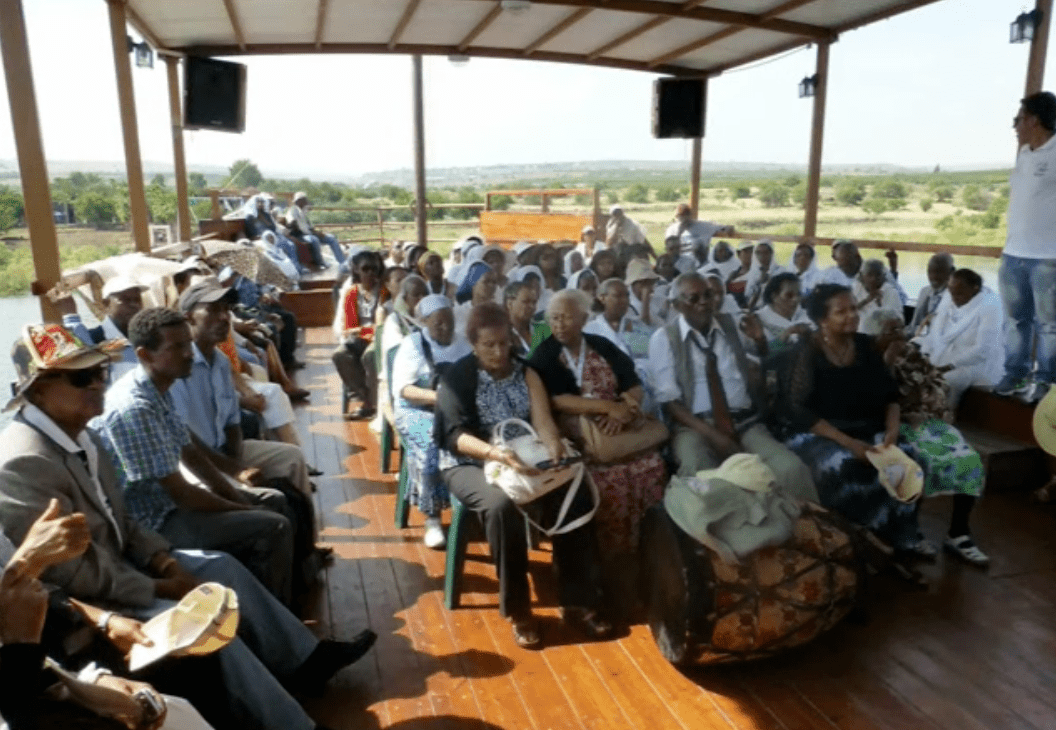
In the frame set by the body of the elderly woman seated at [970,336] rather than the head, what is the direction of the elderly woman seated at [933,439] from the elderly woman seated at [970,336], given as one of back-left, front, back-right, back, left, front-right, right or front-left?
front-left

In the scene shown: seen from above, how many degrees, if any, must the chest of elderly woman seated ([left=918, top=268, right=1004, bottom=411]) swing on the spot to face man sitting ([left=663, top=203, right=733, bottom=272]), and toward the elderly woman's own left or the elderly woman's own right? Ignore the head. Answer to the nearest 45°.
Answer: approximately 90° to the elderly woman's own right

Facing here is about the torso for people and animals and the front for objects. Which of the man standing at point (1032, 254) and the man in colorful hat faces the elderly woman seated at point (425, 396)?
the man standing

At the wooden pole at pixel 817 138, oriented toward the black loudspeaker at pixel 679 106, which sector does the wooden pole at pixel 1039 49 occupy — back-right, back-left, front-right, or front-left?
back-left

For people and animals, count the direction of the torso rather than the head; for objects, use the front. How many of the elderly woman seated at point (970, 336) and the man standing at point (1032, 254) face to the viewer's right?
0

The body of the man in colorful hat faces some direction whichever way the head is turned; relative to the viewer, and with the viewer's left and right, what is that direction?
facing the viewer and to the right of the viewer

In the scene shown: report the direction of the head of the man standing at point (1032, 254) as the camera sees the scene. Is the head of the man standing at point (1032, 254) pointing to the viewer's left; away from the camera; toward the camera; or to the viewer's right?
to the viewer's left

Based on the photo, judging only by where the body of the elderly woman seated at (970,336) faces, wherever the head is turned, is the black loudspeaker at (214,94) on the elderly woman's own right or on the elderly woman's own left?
on the elderly woman's own right

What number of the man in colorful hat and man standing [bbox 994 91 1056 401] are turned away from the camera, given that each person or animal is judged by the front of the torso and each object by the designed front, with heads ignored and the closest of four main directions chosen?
0

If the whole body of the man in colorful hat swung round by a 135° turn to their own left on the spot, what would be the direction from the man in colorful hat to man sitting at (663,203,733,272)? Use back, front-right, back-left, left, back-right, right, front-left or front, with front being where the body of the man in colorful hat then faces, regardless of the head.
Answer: front-right

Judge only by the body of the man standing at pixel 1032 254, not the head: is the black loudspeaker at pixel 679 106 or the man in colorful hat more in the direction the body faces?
the man in colorful hat

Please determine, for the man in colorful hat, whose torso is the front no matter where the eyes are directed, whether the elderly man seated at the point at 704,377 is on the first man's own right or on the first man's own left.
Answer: on the first man's own left

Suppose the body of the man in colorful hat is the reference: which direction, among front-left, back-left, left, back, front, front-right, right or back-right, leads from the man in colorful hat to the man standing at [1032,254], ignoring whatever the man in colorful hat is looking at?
front-left

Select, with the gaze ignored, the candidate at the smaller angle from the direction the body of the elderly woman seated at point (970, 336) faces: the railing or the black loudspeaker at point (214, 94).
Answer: the black loudspeaker

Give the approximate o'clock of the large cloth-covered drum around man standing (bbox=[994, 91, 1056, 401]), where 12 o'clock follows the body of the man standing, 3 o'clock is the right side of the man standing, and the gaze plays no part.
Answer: The large cloth-covered drum is roughly at 11 o'clock from the man standing.
